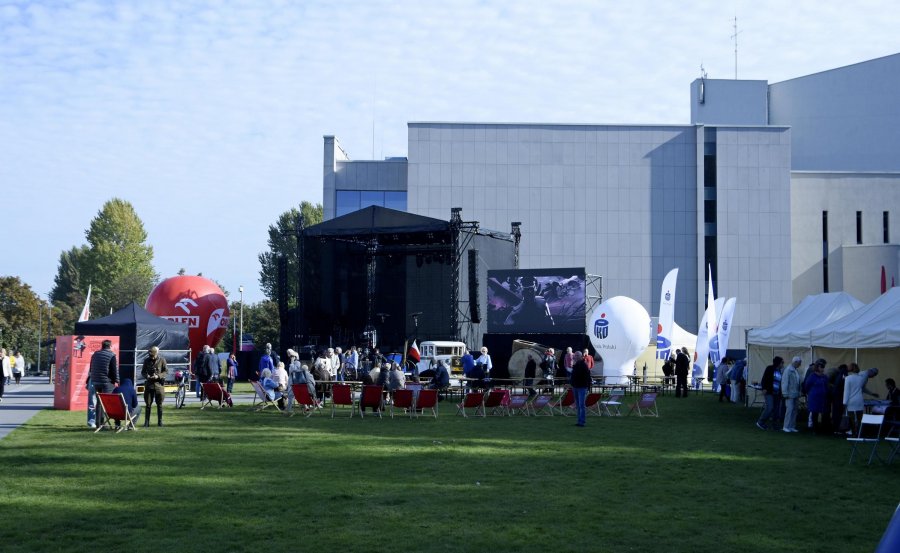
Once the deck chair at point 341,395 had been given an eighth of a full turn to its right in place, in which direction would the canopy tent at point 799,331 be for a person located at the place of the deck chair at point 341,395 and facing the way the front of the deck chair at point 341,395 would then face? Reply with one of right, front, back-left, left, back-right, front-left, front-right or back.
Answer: front-right

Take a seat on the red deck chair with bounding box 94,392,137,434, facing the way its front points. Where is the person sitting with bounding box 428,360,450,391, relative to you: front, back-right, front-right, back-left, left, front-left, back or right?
front

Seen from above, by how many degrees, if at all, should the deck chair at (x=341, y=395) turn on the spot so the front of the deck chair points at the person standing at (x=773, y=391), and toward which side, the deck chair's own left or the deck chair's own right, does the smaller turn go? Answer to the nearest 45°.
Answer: approximately 90° to the deck chair's own right

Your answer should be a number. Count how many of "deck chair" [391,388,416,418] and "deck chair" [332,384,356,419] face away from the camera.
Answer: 2

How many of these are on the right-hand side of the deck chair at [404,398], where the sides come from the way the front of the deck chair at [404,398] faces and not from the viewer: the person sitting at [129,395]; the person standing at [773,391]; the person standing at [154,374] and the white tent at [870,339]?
2

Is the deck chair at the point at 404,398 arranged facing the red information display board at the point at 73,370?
no

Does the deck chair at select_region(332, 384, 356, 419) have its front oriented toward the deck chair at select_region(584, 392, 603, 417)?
no

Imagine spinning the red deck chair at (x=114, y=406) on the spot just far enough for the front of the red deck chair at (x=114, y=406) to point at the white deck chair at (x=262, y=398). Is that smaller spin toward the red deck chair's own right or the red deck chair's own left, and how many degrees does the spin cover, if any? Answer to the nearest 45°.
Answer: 0° — it already faces it

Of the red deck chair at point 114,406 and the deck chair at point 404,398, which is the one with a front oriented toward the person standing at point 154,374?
the red deck chair

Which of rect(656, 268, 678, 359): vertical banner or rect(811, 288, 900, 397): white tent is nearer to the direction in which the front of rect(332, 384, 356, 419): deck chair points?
the vertical banner

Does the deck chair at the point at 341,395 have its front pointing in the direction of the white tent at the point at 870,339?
no

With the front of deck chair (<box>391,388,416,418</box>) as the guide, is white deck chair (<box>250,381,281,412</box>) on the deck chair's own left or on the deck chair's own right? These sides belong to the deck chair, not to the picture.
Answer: on the deck chair's own left

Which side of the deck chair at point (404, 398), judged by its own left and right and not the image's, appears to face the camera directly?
back

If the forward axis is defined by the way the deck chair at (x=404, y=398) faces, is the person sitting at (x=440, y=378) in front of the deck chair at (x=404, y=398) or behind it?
in front

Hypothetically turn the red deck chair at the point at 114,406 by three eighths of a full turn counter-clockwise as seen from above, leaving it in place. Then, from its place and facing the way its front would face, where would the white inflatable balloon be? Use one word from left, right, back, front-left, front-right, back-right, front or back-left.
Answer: back-right

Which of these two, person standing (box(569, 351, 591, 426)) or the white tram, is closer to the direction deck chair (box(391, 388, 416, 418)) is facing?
the white tram

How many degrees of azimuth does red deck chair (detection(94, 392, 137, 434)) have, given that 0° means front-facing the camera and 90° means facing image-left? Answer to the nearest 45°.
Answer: approximately 225°

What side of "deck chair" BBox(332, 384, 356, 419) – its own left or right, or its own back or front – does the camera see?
back

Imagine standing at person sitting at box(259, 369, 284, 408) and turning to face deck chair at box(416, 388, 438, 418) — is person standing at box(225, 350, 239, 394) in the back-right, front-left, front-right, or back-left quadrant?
back-left
